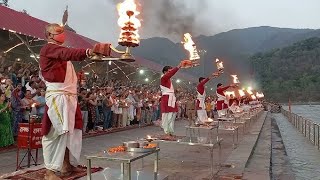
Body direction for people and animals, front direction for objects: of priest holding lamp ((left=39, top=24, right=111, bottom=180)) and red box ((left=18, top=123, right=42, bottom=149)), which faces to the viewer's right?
the priest holding lamp

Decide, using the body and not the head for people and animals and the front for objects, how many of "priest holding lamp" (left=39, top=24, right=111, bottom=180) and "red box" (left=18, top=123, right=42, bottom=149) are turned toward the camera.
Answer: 1

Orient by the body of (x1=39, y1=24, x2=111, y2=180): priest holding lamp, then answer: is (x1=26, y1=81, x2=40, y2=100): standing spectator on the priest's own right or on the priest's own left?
on the priest's own left

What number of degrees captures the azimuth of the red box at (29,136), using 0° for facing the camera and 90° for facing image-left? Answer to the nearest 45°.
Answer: approximately 0°

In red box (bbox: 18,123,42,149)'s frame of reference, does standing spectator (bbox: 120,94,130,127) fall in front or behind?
behind

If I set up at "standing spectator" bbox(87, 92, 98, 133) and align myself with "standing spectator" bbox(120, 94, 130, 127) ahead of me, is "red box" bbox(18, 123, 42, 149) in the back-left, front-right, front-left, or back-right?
back-right

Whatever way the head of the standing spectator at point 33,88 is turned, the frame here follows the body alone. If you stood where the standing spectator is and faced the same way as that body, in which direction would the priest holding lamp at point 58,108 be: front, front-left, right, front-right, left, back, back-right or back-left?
front-right

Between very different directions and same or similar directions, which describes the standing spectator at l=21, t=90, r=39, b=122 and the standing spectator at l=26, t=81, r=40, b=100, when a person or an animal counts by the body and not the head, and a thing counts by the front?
same or similar directions

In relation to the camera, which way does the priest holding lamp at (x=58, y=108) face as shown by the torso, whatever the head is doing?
to the viewer's right

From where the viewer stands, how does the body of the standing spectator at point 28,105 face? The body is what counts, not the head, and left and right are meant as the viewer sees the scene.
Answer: facing the viewer and to the right of the viewer

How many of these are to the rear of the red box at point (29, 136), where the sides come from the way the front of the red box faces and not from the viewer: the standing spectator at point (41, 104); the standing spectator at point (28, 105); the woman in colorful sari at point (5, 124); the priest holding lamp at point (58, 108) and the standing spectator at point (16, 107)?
4

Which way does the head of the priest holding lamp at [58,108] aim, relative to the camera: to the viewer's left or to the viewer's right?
to the viewer's right

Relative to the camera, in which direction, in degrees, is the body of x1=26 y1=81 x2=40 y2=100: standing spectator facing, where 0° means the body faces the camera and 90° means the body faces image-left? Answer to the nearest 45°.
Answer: approximately 315°
